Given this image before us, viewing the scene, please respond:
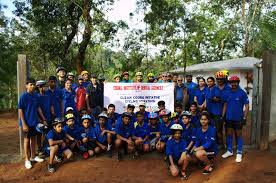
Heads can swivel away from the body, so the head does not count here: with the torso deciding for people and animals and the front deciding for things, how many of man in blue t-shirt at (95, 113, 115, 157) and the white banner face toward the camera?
2

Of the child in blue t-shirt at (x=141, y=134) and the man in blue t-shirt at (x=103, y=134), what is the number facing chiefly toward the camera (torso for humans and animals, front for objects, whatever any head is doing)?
2

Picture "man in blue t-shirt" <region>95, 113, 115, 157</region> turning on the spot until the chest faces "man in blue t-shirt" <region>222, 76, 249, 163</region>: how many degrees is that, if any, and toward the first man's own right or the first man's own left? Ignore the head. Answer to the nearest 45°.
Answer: approximately 90° to the first man's own left

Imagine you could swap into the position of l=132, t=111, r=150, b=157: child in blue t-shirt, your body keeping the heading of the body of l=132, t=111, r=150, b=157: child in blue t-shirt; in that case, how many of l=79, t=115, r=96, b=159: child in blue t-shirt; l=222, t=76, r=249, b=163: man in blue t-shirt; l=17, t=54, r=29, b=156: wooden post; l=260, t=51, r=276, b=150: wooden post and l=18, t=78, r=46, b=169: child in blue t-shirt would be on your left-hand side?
2

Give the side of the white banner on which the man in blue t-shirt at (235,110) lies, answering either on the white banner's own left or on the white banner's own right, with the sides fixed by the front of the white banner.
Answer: on the white banner's own left

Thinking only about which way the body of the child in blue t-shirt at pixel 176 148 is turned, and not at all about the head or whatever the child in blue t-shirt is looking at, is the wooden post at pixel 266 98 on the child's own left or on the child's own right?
on the child's own left
